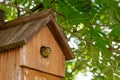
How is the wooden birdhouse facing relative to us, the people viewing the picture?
facing the viewer and to the right of the viewer
